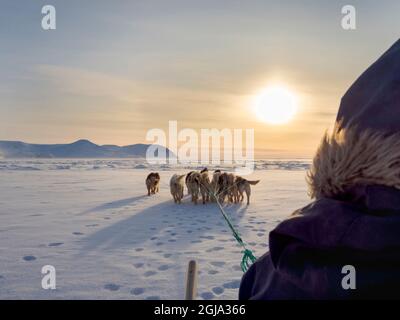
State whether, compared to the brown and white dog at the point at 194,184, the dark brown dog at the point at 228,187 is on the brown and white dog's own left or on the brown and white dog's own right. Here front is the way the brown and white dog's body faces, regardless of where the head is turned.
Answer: on the brown and white dog's own right

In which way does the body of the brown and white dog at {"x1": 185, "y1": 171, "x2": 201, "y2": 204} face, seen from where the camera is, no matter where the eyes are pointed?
away from the camera
